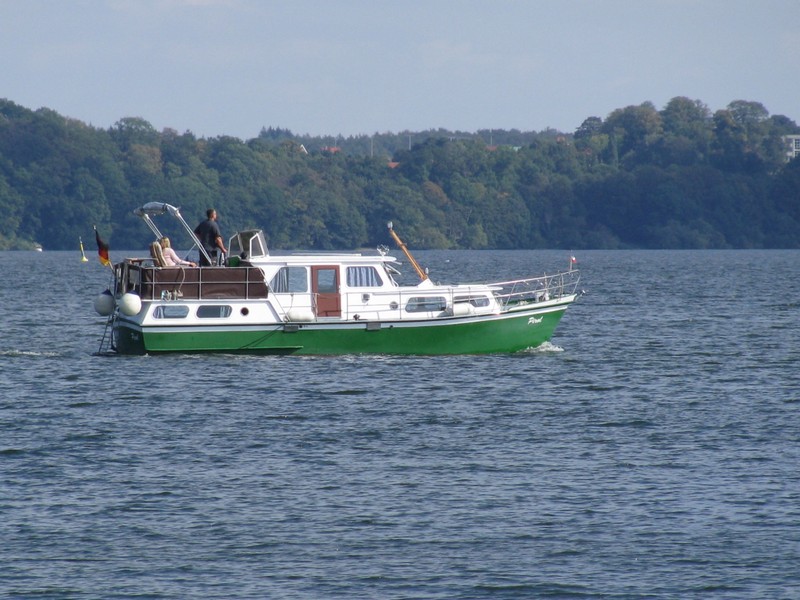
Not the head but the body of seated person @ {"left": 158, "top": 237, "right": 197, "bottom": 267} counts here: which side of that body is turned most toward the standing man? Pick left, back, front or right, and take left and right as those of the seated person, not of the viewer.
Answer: front

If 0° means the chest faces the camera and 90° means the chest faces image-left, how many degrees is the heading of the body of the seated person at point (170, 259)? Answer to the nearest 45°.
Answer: approximately 270°
